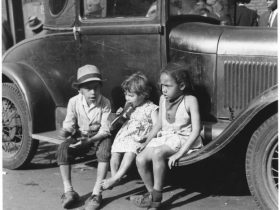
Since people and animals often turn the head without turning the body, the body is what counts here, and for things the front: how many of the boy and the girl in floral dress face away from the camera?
0

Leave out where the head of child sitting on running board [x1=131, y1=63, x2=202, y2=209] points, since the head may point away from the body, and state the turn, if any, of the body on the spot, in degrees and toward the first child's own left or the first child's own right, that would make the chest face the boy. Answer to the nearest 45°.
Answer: approximately 45° to the first child's own right

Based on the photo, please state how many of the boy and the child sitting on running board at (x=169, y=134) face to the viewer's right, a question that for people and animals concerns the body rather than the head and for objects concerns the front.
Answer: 0

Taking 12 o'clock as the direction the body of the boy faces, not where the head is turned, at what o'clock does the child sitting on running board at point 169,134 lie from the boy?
The child sitting on running board is roughly at 10 o'clock from the boy.

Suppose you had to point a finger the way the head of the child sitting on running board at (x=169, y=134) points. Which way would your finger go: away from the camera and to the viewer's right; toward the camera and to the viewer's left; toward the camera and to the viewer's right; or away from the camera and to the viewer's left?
toward the camera and to the viewer's left

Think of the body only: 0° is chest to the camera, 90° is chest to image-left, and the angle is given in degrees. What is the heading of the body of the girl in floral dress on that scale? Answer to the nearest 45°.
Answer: approximately 45°

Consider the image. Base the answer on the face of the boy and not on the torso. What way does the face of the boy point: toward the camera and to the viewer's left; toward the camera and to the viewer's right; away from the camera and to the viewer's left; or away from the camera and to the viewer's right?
toward the camera and to the viewer's right
